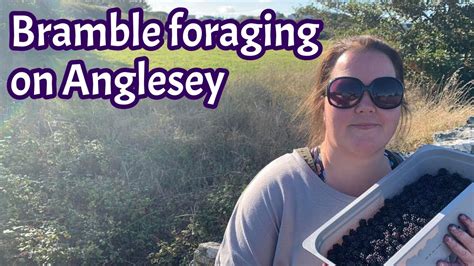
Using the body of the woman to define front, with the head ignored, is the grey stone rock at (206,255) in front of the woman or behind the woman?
behind

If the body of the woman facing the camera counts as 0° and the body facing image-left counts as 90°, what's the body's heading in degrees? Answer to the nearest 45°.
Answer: approximately 0°
